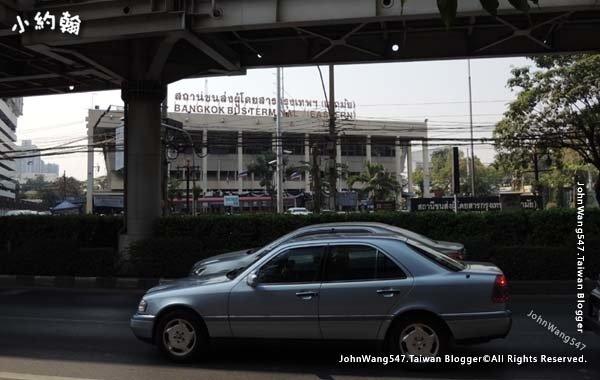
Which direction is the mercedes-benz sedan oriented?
to the viewer's left

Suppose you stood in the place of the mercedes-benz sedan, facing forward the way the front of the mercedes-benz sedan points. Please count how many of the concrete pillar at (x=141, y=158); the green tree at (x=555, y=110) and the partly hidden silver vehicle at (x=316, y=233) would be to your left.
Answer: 0

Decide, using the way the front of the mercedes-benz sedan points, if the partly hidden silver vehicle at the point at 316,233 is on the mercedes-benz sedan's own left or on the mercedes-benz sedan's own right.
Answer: on the mercedes-benz sedan's own right

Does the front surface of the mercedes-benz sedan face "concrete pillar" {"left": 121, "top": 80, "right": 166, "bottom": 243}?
no

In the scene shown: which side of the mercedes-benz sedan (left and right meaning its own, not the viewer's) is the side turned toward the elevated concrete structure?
right

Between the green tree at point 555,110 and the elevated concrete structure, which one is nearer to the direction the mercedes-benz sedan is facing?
the elevated concrete structure

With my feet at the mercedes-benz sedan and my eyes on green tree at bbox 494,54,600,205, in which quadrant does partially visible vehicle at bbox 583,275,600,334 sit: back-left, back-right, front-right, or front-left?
front-right

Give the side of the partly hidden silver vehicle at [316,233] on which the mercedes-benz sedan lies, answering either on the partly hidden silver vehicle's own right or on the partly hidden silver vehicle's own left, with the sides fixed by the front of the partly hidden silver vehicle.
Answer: on the partly hidden silver vehicle's own left

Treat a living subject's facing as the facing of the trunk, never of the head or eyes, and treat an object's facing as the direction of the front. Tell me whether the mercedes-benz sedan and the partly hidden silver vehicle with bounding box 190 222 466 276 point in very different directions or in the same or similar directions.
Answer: same or similar directions

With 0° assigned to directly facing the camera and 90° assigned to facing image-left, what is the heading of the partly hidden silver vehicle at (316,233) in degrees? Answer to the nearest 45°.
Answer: approximately 90°

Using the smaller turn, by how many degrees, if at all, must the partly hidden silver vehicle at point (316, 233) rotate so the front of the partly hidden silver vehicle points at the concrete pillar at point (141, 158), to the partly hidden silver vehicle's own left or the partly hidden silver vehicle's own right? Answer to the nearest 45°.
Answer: approximately 45° to the partly hidden silver vehicle's own right

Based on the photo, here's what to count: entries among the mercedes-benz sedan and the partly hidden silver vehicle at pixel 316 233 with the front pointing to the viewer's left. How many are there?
2

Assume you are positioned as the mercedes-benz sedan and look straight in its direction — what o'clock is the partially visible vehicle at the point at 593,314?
The partially visible vehicle is roughly at 6 o'clock from the mercedes-benz sedan.

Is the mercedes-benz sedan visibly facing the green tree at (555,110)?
no

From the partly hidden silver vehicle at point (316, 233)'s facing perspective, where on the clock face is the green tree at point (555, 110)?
The green tree is roughly at 4 o'clock from the partly hidden silver vehicle.

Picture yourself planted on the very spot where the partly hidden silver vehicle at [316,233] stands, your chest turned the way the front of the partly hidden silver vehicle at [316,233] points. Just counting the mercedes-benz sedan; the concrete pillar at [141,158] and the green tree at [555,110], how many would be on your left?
1

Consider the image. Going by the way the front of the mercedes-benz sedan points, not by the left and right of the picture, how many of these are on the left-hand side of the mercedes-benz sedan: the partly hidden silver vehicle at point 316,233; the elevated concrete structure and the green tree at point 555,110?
0
